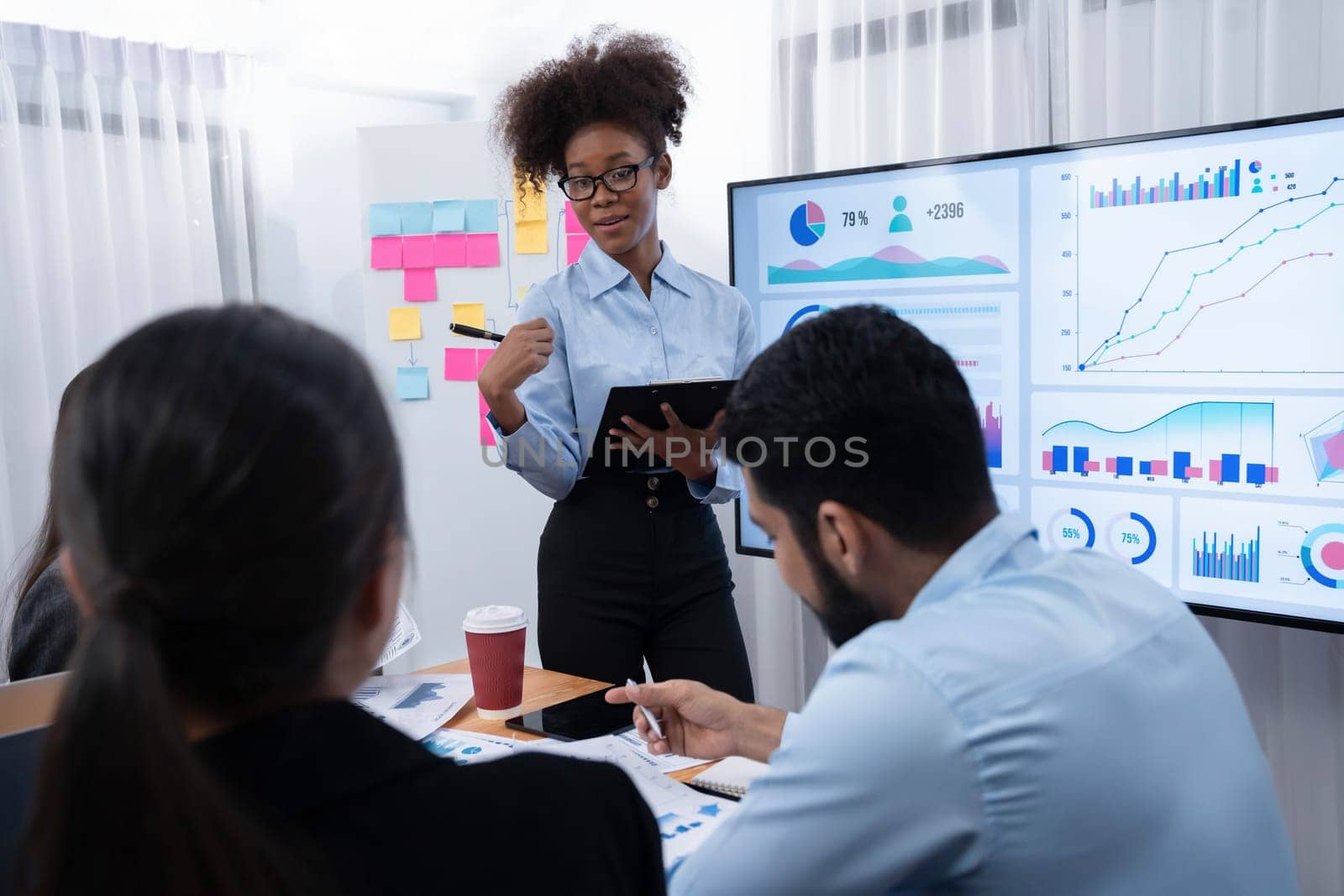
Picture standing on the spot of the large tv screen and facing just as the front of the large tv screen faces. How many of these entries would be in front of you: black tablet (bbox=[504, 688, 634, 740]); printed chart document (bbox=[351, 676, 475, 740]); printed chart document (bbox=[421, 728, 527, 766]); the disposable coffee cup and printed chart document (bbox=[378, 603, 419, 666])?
5

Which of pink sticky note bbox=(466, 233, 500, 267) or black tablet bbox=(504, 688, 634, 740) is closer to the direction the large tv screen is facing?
the black tablet

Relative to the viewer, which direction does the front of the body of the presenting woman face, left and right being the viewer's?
facing the viewer

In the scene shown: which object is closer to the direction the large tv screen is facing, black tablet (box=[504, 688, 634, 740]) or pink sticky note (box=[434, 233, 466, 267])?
the black tablet

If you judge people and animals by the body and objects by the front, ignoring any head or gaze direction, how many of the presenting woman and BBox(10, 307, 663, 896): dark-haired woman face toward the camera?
1

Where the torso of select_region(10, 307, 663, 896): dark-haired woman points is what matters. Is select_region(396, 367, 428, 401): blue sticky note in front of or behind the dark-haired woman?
in front

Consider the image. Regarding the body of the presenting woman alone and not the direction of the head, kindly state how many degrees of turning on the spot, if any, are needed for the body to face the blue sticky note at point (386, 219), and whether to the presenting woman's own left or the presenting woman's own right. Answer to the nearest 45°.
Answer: approximately 135° to the presenting woman's own right

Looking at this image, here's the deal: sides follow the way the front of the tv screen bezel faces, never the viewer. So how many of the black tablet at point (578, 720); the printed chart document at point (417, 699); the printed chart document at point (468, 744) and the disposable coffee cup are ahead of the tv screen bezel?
4

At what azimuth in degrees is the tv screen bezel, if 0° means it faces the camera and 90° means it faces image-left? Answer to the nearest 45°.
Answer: approximately 45°

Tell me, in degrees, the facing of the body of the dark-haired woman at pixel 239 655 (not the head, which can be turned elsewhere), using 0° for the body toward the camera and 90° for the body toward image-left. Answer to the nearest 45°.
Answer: approximately 225°

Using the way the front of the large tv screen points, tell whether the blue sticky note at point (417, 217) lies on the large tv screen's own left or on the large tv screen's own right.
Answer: on the large tv screen's own right

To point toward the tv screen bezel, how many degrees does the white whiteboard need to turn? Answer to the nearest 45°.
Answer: approximately 45° to its left

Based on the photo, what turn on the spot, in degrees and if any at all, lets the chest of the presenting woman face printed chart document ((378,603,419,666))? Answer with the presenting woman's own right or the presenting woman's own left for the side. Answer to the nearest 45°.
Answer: approximately 45° to the presenting woman's own right

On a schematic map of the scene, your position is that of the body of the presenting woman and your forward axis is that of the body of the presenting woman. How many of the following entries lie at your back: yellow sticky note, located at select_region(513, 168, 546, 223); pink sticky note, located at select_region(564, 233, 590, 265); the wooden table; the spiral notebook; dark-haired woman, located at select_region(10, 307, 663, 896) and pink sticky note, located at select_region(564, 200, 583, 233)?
3
